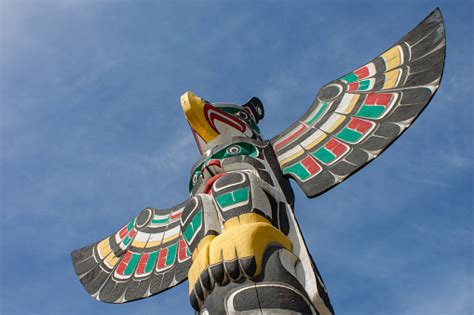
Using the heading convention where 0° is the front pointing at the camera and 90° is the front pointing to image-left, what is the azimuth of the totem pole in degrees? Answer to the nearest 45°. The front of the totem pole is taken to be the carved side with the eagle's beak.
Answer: approximately 45°
